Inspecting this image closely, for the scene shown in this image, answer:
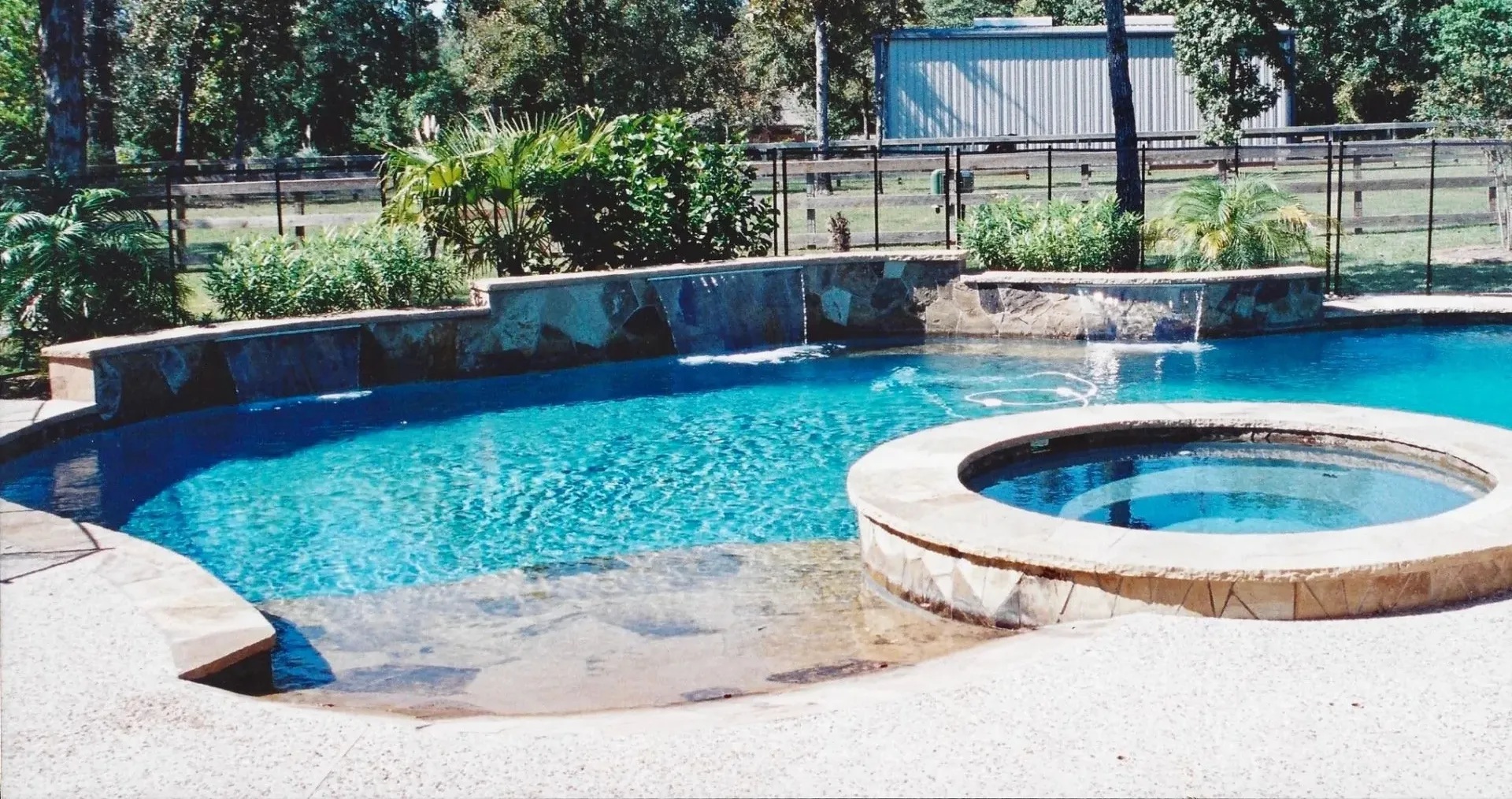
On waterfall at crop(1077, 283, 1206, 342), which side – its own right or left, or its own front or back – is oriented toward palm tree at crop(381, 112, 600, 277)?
right

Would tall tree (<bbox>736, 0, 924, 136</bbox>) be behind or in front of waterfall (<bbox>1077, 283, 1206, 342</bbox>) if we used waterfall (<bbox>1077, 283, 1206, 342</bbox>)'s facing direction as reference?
behind

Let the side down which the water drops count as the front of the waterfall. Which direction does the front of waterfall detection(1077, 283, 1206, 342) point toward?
toward the camera

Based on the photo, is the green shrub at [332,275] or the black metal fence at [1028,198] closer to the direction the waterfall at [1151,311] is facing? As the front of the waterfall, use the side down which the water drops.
the green shrub

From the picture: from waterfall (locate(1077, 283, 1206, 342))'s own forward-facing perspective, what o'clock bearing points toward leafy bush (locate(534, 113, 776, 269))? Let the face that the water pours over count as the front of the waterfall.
The leafy bush is roughly at 3 o'clock from the waterfall.

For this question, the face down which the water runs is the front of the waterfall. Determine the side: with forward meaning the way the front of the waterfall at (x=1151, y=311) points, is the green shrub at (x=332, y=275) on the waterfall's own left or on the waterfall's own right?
on the waterfall's own right

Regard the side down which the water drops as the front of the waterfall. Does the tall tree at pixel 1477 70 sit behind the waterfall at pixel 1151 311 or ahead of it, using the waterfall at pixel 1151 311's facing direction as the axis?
behind

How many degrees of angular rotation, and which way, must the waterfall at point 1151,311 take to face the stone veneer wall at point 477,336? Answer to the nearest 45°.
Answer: approximately 90° to its right

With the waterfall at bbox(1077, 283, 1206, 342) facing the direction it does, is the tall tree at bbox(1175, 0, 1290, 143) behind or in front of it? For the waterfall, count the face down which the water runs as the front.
behind

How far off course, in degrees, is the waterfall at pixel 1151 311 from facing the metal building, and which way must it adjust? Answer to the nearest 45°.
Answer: approximately 180°

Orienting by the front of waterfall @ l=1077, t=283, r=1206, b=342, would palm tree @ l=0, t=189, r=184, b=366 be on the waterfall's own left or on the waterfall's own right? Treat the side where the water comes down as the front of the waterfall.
on the waterfall's own right

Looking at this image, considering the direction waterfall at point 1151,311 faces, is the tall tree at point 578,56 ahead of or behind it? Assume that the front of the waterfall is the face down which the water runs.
behind

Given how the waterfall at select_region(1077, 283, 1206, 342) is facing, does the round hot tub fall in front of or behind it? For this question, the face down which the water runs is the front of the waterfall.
in front

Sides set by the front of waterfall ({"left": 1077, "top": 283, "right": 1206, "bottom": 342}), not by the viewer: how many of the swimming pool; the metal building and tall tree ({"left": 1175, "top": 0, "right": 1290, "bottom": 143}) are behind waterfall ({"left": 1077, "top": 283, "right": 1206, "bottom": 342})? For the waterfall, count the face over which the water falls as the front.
2
